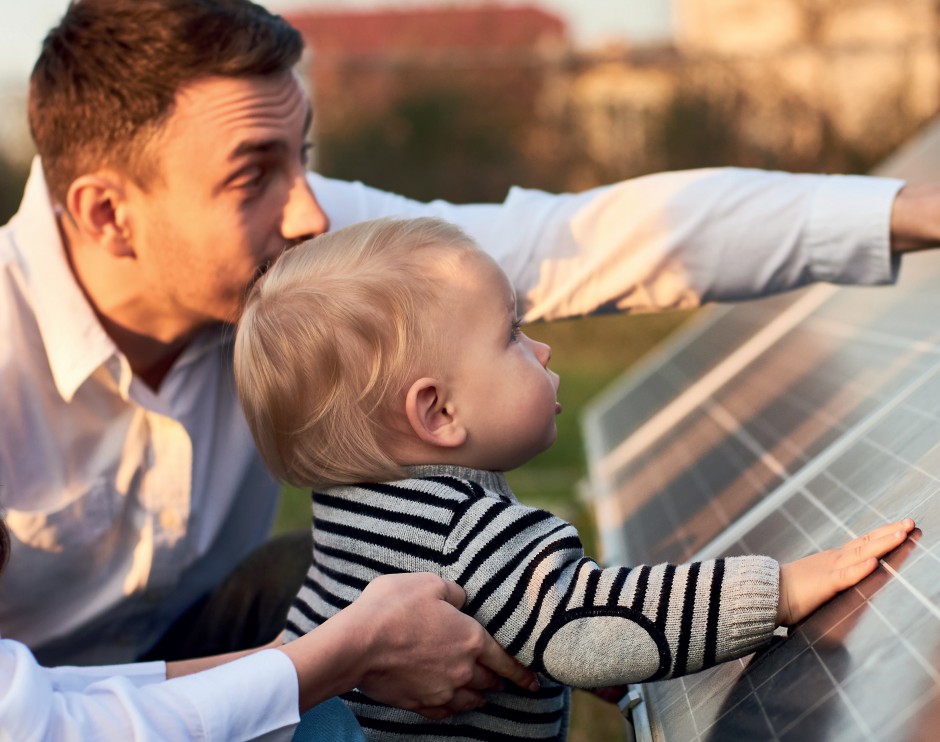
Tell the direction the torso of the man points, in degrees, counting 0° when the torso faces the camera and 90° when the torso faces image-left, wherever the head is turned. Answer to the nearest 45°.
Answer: approximately 315°

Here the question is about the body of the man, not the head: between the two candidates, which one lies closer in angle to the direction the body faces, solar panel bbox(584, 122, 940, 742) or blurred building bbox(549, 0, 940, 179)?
the solar panel

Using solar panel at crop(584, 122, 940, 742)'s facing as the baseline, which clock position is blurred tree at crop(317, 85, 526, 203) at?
The blurred tree is roughly at 4 o'clock from the solar panel.

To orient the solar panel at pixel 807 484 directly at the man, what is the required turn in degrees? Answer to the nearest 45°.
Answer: approximately 45° to its right

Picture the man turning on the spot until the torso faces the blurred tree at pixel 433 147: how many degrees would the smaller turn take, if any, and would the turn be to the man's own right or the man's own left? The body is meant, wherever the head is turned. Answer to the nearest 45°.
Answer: approximately 135° to the man's own left

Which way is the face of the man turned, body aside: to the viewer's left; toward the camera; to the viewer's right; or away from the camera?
to the viewer's right

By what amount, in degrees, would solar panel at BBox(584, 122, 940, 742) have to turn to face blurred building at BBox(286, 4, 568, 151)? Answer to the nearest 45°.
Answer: approximately 135° to its right

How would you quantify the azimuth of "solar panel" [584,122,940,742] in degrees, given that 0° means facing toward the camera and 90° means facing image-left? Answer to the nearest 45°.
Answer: approximately 45°

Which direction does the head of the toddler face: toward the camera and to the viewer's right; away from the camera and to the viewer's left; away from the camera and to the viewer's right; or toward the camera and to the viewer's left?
away from the camera and to the viewer's right

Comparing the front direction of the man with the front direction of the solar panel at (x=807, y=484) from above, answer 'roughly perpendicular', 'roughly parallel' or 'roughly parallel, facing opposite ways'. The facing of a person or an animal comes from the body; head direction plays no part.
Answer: roughly perpendicular

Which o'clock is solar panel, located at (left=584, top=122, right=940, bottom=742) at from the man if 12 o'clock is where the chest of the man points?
The solar panel is roughly at 11 o'clock from the man.

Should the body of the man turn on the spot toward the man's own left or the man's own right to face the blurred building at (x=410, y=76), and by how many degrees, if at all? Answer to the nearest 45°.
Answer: approximately 135° to the man's own left
